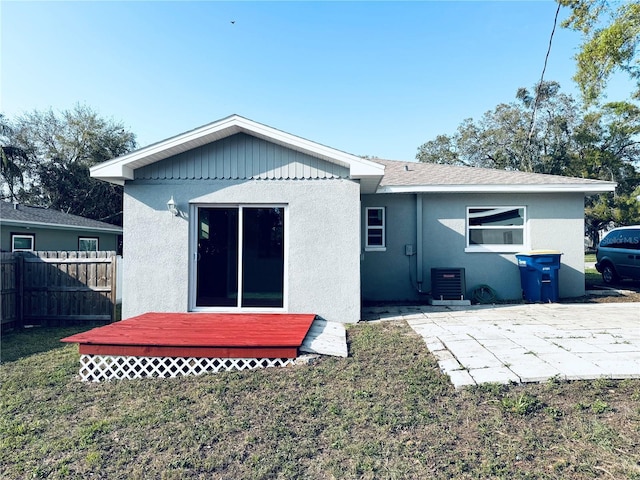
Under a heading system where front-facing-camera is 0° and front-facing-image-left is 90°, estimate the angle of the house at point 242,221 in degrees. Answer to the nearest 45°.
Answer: approximately 180°

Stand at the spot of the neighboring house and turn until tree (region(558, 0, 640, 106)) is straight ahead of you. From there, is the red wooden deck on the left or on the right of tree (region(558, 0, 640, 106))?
right

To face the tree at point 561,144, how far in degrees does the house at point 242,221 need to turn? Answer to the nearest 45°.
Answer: approximately 45° to its right

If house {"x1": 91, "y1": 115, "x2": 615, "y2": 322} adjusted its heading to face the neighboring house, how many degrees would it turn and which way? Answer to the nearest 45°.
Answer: approximately 45° to its left

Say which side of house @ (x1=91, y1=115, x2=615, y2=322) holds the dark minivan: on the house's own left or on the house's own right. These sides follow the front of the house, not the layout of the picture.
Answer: on the house's own right

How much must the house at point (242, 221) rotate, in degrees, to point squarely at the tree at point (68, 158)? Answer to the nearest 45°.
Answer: approximately 45° to its left
